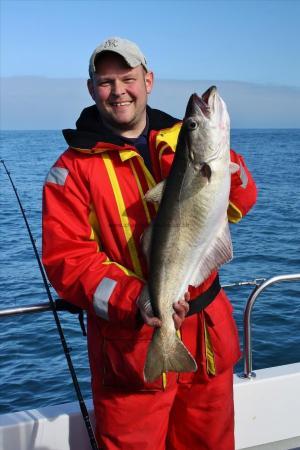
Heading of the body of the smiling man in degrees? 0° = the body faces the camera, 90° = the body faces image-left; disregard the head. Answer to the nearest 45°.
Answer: approximately 0°
